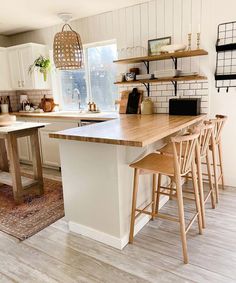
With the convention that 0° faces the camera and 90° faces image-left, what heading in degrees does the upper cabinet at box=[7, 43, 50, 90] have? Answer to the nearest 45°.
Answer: approximately 45°

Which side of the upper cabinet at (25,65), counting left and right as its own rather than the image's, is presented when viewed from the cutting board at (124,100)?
left

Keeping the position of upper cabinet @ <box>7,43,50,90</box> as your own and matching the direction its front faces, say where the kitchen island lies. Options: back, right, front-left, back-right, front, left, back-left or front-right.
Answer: front-left

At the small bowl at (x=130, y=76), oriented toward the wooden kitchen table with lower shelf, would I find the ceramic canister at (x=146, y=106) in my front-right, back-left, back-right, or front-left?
back-left

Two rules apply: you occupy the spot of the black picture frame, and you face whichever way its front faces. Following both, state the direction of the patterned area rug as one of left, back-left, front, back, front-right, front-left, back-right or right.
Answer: front

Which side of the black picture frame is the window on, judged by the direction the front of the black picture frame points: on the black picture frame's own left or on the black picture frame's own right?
on the black picture frame's own right

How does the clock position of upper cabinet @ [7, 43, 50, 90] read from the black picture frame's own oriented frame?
The upper cabinet is roughly at 2 o'clock from the black picture frame.

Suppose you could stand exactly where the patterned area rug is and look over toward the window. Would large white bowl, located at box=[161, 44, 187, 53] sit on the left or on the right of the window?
right

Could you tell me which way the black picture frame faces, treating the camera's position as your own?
facing the viewer and to the left of the viewer

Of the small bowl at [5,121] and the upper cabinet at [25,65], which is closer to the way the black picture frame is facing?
the small bowl

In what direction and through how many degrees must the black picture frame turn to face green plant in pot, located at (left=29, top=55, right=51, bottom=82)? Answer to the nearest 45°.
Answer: approximately 45° to its right

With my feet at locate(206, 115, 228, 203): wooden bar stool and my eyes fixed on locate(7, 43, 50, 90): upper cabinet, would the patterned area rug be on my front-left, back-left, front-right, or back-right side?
front-left
